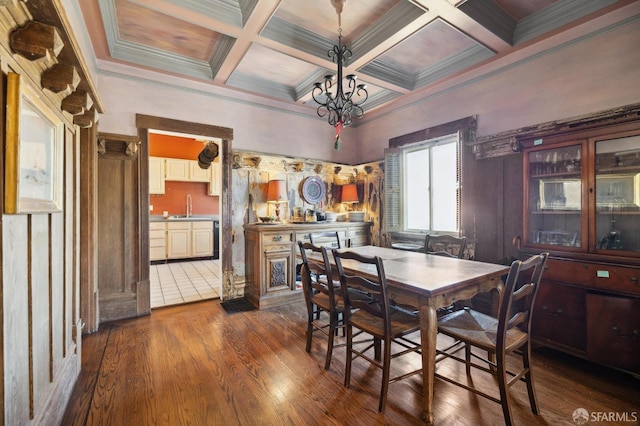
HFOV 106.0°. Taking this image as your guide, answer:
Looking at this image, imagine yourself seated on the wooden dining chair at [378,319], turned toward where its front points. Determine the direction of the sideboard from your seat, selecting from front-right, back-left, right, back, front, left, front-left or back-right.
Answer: left

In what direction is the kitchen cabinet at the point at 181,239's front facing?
toward the camera

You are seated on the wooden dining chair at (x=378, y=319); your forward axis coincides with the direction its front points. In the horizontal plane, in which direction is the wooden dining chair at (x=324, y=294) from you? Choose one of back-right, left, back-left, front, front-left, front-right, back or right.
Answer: left

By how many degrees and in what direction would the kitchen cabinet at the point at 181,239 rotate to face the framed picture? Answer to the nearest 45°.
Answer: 0° — it already faces it

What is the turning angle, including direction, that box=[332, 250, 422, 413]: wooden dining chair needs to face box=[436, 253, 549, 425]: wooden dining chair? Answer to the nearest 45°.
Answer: approximately 45° to its right

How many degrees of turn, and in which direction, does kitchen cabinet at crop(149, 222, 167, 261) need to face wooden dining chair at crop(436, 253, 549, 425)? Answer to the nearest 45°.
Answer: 0° — it already faces it

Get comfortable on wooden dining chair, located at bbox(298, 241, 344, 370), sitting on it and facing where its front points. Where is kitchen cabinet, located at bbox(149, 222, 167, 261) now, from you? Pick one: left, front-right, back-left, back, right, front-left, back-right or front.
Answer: left

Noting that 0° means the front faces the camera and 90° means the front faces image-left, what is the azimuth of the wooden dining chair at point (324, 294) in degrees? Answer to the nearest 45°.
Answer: approximately 225°

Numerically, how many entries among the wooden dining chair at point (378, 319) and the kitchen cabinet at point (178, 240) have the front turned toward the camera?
1

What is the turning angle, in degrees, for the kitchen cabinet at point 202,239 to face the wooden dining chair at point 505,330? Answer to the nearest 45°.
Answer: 0° — it already faces it

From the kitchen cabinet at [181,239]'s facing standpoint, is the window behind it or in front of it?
in front

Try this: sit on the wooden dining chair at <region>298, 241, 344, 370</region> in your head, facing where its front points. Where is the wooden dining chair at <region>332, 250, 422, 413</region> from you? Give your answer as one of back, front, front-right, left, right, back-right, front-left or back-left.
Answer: right

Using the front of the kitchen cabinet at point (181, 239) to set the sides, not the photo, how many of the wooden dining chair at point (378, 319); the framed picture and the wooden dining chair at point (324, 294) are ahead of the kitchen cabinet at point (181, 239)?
3

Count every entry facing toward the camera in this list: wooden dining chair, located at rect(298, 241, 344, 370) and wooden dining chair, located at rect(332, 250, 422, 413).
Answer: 0

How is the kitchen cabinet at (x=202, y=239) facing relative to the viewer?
toward the camera

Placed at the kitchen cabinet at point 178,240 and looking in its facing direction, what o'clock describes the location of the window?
The window is roughly at 11 o'clock from the kitchen cabinet.

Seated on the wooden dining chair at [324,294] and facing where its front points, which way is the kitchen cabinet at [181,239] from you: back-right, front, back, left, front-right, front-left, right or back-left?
left

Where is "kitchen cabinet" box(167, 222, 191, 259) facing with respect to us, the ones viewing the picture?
facing the viewer

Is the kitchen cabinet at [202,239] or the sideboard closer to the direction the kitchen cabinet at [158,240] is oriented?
the sideboard

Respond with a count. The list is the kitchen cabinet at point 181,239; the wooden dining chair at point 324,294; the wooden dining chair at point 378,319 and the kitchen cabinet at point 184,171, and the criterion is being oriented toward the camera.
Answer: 2
